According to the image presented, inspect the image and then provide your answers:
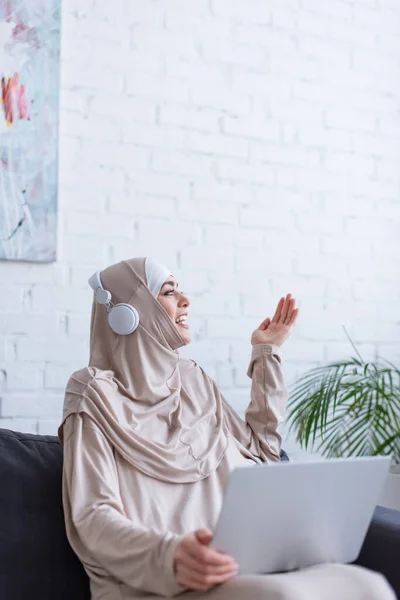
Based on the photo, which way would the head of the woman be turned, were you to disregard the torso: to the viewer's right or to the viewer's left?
to the viewer's right

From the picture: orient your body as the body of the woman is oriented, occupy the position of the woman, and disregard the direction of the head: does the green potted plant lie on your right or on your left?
on your left

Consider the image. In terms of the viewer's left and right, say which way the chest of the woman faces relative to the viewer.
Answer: facing the viewer and to the right of the viewer
